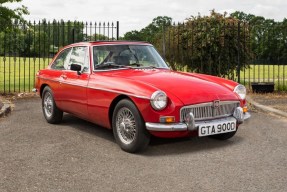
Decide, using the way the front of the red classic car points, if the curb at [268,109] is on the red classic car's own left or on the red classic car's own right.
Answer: on the red classic car's own left

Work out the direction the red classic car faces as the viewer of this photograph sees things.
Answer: facing the viewer and to the right of the viewer
